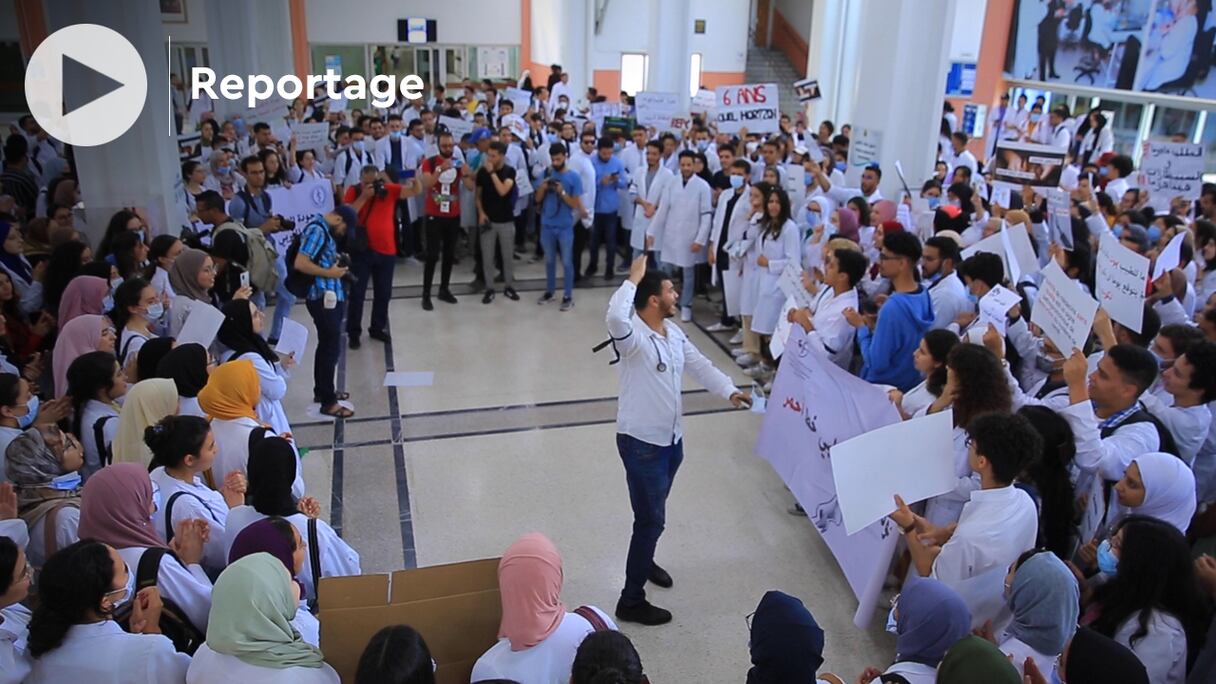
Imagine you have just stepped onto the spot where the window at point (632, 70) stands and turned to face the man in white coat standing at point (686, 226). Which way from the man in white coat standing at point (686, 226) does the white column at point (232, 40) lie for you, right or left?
right

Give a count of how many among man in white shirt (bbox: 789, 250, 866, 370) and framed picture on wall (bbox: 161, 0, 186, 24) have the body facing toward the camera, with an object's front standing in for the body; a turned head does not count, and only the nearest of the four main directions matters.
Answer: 1

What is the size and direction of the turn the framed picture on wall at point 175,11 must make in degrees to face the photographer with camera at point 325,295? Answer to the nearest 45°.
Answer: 0° — it already faces them

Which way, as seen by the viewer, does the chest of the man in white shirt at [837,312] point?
to the viewer's left

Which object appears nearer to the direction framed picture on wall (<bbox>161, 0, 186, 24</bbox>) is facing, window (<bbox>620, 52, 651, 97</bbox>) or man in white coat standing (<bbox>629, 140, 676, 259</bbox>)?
the man in white coat standing

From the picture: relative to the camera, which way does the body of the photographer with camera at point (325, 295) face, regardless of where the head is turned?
to the viewer's right

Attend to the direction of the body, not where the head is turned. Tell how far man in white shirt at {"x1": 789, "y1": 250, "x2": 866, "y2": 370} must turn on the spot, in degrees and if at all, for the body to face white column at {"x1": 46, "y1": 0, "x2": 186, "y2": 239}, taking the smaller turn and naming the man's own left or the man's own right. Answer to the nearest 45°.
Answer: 0° — they already face it

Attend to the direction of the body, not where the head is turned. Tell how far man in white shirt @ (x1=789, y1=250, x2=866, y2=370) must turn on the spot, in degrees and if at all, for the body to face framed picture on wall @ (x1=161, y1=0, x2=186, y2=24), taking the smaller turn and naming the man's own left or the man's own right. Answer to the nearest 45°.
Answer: approximately 45° to the man's own right

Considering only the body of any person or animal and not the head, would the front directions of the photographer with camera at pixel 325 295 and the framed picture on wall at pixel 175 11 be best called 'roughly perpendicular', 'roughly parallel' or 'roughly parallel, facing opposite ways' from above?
roughly perpendicular

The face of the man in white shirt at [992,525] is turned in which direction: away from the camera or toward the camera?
away from the camera

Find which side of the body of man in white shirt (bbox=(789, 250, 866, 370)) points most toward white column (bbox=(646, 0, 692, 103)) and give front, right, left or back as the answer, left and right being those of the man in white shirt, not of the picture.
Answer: right

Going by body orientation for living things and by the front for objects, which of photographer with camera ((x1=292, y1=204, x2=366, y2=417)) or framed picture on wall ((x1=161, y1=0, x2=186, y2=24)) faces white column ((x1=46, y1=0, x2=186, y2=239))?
the framed picture on wall

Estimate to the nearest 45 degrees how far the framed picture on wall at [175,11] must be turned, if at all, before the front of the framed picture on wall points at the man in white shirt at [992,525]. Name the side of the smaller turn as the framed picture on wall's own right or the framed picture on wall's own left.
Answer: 0° — it already faces them
